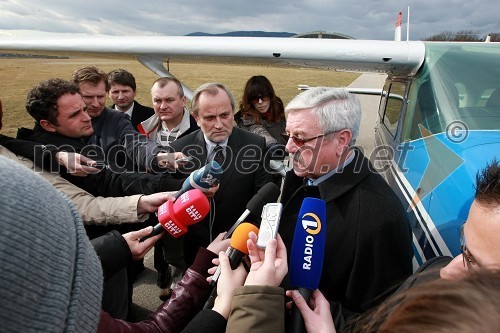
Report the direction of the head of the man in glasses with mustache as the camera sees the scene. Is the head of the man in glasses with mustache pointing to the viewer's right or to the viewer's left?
to the viewer's left

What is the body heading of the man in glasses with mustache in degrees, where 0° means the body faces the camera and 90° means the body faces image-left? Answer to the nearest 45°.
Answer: approximately 45°

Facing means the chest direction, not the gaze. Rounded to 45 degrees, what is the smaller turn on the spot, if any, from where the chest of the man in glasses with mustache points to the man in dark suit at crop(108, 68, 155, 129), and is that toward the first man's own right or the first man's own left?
approximately 90° to the first man's own right

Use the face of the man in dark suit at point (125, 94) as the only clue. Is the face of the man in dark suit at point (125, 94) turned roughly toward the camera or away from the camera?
toward the camera

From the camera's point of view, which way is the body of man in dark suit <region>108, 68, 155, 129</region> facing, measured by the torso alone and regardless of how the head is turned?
toward the camera

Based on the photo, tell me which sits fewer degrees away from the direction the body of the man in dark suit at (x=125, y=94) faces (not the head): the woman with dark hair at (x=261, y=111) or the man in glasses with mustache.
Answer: the man in glasses with mustache

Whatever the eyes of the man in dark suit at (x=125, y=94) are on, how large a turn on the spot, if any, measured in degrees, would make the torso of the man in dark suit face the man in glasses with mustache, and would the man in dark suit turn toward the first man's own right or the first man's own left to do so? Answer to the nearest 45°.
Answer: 0° — they already face them

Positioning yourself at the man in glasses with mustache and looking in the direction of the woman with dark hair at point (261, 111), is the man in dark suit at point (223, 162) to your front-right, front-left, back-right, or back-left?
front-left

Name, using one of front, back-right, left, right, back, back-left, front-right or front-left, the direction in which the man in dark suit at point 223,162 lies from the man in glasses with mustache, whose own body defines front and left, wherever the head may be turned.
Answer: right

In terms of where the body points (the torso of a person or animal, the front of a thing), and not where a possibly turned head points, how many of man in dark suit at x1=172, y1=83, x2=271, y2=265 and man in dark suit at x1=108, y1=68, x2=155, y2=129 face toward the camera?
2

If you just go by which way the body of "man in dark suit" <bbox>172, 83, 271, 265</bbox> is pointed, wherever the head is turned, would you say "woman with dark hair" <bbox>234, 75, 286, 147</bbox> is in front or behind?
behind

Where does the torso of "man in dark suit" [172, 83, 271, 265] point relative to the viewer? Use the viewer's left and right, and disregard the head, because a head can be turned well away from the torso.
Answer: facing the viewer

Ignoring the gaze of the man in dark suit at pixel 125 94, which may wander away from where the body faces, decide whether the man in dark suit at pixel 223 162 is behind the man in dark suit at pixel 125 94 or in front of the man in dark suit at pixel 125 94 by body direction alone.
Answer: in front

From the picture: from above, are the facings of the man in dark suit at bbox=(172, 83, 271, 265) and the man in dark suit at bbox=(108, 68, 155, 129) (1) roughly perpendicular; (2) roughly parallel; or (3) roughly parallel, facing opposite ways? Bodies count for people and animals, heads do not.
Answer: roughly parallel
